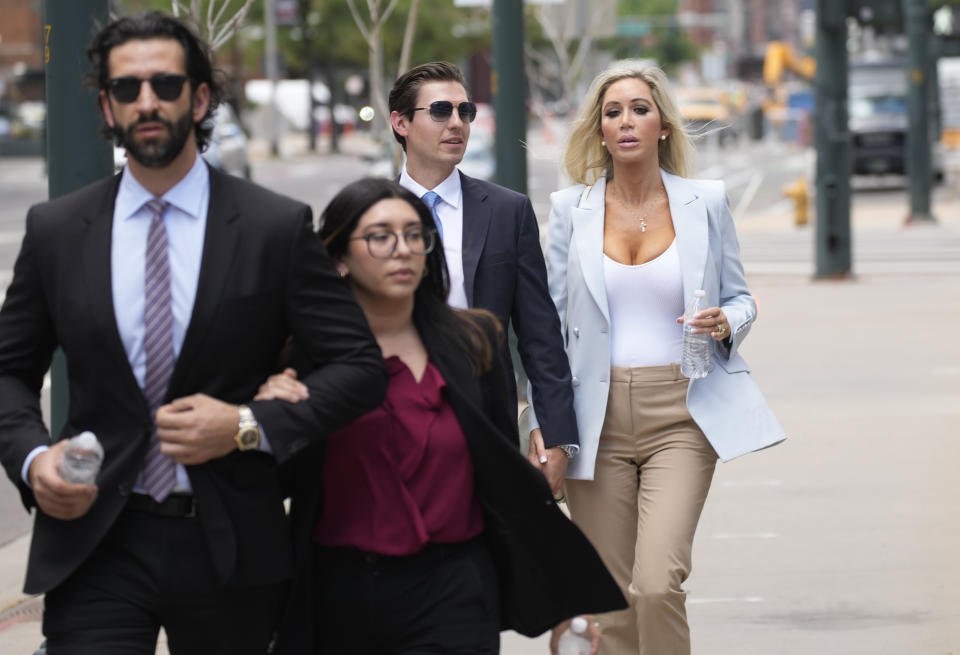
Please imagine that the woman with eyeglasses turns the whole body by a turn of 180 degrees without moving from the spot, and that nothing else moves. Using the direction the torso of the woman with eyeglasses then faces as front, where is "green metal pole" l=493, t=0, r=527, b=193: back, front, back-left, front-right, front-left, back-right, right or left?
front

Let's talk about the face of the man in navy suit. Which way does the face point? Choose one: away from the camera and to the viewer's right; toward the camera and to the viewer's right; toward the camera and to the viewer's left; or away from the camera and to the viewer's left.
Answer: toward the camera and to the viewer's right

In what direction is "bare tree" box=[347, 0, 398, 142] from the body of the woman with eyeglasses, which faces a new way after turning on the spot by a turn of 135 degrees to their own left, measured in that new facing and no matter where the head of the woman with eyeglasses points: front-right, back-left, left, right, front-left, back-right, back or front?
front-left

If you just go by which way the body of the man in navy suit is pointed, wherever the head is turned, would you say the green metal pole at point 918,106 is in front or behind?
behind

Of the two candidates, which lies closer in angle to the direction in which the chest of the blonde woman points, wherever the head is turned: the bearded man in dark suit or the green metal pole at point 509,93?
the bearded man in dark suit

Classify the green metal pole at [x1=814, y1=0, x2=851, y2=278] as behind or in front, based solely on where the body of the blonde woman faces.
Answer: behind

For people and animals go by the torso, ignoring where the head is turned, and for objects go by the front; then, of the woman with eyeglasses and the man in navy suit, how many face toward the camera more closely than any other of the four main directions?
2

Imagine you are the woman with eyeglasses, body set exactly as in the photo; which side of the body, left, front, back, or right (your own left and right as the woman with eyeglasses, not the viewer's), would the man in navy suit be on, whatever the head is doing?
back

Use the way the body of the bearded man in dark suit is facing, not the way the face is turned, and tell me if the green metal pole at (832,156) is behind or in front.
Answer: behind
